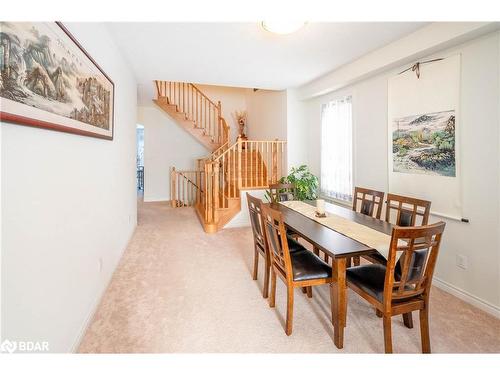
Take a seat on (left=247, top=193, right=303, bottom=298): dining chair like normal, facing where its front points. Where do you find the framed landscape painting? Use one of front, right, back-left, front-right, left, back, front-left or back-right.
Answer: back

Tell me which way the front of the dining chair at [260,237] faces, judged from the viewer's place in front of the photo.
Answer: facing away from the viewer and to the right of the viewer

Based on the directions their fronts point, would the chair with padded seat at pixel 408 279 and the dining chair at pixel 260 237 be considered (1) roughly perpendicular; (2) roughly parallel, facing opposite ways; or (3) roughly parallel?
roughly perpendicular

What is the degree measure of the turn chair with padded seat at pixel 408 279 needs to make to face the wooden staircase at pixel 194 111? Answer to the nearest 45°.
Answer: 0° — it already faces it

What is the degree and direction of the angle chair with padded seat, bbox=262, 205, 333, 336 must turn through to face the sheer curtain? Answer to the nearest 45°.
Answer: approximately 45° to its left

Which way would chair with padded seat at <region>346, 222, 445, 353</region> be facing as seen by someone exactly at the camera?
facing away from the viewer and to the left of the viewer
